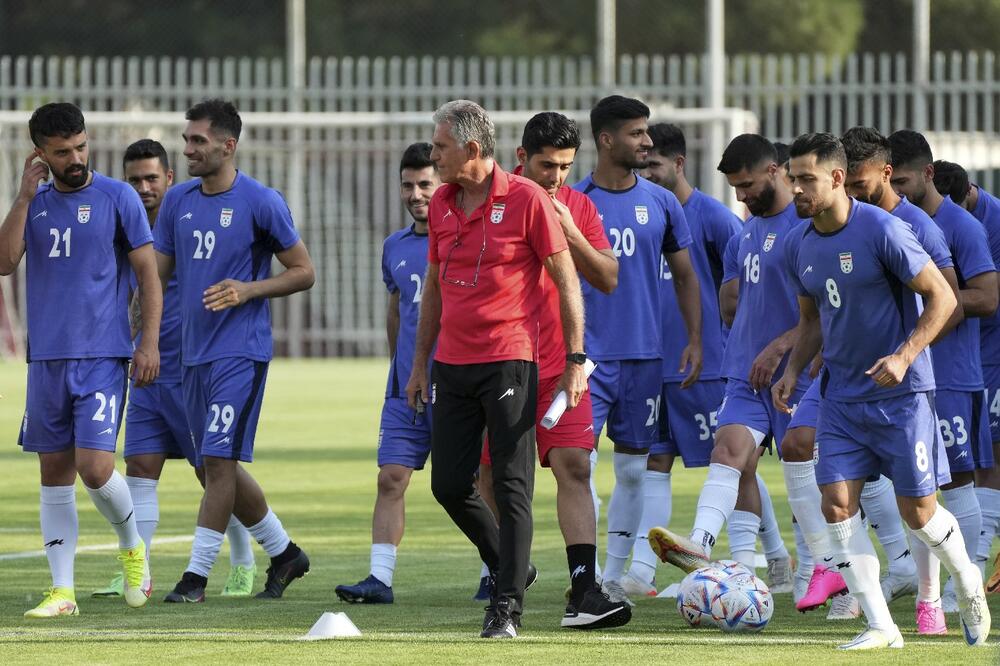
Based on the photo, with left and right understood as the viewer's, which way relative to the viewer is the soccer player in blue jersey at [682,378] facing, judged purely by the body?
facing the viewer and to the left of the viewer

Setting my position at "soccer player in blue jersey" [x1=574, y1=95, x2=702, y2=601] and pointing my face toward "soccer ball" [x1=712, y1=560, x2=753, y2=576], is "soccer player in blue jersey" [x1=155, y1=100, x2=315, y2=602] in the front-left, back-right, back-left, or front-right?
back-right

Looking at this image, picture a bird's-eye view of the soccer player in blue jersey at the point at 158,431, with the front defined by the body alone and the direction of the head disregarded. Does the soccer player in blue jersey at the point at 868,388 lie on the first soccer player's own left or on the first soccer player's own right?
on the first soccer player's own left

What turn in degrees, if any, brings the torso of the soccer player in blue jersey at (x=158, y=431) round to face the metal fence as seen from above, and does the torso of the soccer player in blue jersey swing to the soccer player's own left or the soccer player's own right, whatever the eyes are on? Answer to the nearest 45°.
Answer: approximately 135° to the soccer player's own right

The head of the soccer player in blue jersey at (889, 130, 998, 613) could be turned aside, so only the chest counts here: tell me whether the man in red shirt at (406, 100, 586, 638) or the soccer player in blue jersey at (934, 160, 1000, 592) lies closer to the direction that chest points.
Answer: the man in red shirt

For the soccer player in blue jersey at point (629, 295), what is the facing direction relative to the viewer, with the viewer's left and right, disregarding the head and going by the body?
facing the viewer

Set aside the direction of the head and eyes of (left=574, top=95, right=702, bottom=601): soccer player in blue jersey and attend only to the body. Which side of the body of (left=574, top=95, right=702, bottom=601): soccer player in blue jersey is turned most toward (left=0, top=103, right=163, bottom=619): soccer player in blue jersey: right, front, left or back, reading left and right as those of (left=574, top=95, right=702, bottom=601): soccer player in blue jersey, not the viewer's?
right

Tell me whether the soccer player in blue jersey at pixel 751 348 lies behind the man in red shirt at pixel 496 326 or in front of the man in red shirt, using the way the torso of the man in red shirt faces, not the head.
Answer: behind

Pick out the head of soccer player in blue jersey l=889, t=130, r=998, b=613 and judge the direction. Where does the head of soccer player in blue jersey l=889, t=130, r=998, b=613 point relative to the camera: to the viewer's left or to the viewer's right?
to the viewer's left

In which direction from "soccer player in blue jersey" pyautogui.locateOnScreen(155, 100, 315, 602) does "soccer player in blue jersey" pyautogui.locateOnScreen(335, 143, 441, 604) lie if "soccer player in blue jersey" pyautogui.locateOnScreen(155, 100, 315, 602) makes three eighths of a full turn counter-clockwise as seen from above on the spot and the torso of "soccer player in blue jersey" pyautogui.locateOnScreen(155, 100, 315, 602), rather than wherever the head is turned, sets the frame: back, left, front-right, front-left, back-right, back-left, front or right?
front

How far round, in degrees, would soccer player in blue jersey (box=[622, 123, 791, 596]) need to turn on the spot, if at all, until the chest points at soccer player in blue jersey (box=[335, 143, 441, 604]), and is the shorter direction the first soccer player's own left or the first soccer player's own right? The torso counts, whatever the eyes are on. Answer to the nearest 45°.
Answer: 0° — they already face them

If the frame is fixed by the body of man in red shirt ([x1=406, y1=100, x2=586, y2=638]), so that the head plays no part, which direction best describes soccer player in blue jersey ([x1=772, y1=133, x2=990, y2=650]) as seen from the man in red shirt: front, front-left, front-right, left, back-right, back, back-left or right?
back-left
